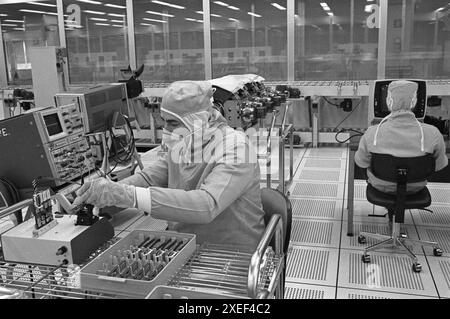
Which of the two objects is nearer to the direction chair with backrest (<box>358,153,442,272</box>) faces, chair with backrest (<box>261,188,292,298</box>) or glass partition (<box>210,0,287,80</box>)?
the glass partition

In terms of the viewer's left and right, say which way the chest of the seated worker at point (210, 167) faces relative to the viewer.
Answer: facing to the left of the viewer

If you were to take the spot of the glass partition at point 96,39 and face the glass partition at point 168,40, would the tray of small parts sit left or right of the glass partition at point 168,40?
right

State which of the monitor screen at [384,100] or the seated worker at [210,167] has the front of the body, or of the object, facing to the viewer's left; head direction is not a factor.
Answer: the seated worker

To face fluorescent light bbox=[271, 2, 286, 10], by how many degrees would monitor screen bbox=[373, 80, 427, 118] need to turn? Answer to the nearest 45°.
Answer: approximately 135° to its right

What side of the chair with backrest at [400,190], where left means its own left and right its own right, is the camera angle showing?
back

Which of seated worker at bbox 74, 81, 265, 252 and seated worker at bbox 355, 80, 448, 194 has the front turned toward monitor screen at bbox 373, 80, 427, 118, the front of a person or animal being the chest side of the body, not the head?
seated worker at bbox 355, 80, 448, 194

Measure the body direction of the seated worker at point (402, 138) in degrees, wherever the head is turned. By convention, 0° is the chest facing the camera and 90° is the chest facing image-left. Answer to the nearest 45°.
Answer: approximately 180°

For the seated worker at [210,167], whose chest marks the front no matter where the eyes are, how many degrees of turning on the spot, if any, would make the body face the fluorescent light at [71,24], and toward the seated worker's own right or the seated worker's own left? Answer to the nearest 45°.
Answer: approximately 90° to the seated worker's own right

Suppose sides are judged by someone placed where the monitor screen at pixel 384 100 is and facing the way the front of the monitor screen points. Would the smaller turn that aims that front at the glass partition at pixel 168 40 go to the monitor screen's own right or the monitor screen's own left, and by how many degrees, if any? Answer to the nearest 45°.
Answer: approximately 135° to the monitor screen's own right

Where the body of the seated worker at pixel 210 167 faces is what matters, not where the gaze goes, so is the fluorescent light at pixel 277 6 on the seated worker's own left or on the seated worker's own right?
on the seated worker's own right
